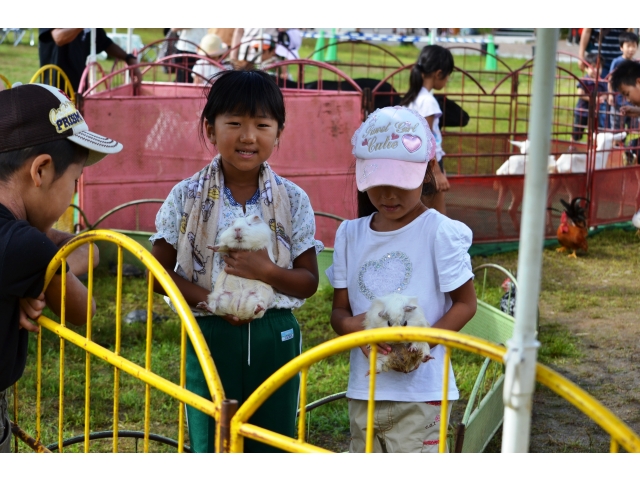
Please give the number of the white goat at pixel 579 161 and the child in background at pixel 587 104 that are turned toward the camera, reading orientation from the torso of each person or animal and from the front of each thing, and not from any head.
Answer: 1

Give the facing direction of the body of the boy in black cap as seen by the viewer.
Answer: to the viewer's right

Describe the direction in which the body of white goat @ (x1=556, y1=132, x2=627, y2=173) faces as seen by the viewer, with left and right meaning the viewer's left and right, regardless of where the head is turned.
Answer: facing to the right of the viewer

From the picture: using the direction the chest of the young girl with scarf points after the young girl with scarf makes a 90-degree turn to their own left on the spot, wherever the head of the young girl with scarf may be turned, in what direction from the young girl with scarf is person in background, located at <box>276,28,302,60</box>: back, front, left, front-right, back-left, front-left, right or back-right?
left

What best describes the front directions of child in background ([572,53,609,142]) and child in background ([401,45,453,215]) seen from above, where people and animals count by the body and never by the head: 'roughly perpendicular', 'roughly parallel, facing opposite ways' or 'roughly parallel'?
roughly perpendicular

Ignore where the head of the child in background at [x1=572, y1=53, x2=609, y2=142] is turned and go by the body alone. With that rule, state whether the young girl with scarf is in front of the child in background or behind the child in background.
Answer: in front

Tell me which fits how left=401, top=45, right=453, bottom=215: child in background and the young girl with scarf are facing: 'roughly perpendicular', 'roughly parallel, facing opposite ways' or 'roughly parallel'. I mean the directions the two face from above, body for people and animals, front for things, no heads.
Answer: roughly perpendicular

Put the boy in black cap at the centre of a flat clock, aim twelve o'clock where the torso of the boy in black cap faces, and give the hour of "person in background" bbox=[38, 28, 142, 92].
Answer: The person in background is roughly at 9 o'clock from the boy in black cap.

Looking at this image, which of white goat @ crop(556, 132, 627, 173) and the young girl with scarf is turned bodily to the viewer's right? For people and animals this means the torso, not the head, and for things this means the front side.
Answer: the white goat

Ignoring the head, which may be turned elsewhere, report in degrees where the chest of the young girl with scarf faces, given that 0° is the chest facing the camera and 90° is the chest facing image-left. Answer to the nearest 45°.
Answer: approximately 0°

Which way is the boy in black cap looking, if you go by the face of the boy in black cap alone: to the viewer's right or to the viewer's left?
to the viewer's right

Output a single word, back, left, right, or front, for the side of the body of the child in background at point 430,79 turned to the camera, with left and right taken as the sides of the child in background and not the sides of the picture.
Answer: right

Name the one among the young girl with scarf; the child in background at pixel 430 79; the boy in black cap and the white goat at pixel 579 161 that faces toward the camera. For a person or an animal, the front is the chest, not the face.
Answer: the young girl with scarf

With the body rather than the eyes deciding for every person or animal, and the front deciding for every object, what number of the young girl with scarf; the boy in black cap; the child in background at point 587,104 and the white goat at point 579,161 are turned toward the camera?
2

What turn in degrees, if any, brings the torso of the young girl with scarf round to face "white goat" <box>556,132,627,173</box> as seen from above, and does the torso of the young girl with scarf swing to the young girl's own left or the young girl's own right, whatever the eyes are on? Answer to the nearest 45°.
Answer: approximately 135° to the young girl's own left
